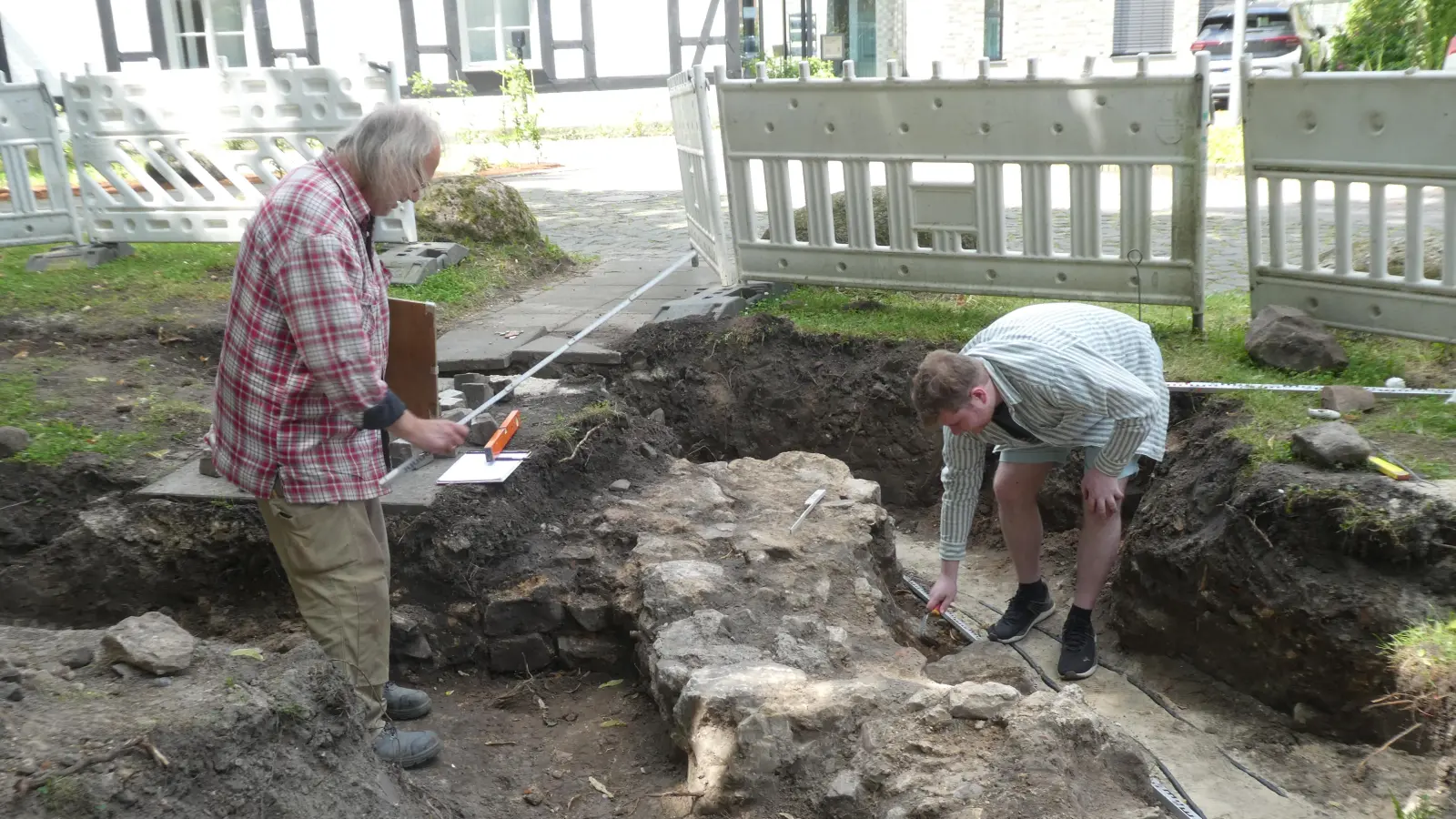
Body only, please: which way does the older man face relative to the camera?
to the viewer's right

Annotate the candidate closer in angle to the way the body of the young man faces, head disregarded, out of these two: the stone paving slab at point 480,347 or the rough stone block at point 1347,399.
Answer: the stone paving slab

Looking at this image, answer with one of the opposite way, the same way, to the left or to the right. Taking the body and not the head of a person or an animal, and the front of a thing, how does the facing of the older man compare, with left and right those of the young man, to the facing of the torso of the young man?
the opposite way

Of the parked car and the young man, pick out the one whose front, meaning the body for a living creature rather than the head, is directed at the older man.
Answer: the young man

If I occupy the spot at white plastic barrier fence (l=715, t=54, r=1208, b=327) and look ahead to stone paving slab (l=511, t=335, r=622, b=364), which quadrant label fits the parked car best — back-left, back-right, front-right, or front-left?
back-right

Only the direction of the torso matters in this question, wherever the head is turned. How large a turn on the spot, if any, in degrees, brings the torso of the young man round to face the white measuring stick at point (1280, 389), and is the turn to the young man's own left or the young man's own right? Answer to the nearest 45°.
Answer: approximately 180°

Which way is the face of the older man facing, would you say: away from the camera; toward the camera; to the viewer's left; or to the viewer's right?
to the viewer's right

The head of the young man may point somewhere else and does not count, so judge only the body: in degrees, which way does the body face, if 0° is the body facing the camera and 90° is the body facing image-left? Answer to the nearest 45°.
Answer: approximately 45°
